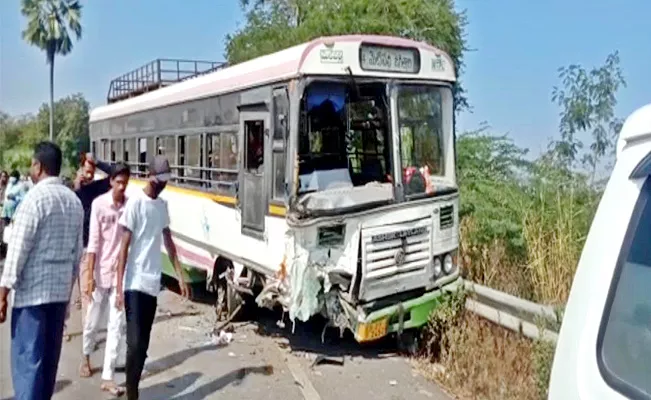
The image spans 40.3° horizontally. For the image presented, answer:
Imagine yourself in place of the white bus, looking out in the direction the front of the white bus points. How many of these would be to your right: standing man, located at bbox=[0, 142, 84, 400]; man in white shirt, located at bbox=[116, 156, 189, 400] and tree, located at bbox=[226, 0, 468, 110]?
2

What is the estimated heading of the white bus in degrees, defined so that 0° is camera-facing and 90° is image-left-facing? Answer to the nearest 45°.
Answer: approximately 315°

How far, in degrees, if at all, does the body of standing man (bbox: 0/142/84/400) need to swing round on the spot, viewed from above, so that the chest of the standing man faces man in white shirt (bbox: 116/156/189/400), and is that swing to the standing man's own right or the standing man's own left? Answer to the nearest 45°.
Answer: approximately 90° to the standing man's own right
